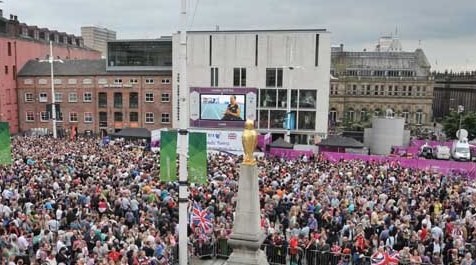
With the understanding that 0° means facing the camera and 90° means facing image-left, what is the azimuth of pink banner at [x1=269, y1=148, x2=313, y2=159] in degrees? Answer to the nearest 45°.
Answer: approximately 0°

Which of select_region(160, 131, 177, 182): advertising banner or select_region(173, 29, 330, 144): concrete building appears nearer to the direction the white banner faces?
the advertising banner

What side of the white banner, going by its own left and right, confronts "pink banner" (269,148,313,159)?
left

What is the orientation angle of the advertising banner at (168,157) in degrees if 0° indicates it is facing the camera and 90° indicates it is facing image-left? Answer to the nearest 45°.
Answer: approximately 0°

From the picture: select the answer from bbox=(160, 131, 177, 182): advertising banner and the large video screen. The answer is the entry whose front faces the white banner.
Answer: the large video screen
